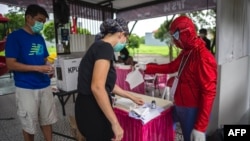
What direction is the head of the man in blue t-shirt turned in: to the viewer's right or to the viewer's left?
to the viewer's right

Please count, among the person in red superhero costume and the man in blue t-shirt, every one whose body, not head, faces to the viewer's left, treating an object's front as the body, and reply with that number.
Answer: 1

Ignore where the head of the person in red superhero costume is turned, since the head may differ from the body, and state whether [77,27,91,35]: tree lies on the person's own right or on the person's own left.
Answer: on the person's own right

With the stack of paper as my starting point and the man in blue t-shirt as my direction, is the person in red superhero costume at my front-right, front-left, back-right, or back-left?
back-right

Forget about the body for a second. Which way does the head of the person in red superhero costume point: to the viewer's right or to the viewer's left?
to the viewer's left

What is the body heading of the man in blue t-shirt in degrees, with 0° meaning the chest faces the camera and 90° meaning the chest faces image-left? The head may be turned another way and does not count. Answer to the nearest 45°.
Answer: approximately 315°

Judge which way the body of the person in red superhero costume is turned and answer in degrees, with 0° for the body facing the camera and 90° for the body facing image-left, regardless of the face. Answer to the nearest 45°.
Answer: approximately 90°

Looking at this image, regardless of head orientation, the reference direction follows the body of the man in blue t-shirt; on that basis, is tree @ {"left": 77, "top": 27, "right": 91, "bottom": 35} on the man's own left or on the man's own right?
on the man's own left
